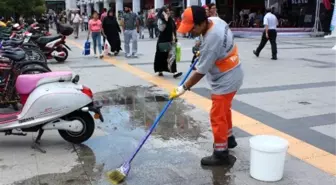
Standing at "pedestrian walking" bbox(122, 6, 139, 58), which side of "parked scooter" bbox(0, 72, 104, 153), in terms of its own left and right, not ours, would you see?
right

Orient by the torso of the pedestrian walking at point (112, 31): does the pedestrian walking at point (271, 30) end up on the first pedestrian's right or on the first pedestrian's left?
on the first pedestrian's left

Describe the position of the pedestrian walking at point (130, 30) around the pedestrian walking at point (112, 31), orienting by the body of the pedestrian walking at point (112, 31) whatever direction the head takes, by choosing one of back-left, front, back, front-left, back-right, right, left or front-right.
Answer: front-left

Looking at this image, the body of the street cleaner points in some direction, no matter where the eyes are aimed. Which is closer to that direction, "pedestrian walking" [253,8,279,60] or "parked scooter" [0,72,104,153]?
the parked scooter

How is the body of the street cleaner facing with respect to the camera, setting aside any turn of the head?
to the viewer's left

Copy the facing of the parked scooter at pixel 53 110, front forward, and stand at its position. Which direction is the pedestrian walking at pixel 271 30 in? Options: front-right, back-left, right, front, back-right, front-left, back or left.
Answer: back-right

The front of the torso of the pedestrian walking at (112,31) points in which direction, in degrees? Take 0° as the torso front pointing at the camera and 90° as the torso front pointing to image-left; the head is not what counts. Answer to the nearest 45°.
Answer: approximately 0°

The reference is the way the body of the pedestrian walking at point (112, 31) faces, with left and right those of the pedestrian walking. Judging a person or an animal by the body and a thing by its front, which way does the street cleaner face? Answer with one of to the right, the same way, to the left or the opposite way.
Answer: to the right

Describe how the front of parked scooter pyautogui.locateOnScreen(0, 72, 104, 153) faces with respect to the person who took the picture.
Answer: facing to the left of the viewer
